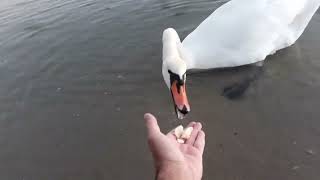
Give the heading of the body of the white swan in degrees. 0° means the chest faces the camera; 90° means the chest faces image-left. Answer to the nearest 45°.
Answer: approximately 45°
